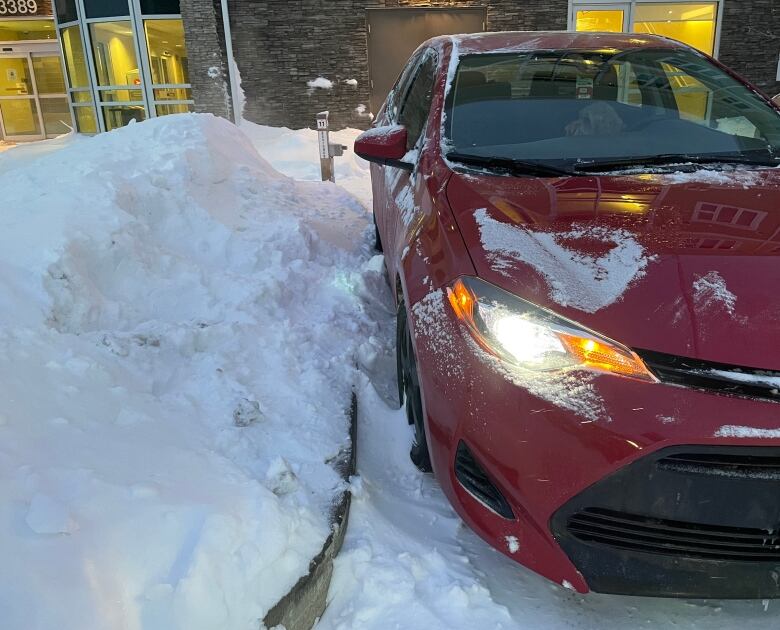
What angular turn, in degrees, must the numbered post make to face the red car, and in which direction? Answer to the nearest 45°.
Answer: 0° — it already faces it

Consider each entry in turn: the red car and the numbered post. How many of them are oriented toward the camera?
2

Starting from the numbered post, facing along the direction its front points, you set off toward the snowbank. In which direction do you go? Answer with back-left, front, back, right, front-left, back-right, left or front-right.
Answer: front

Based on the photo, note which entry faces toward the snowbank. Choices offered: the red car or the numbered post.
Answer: the numbered post

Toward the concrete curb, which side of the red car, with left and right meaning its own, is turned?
right

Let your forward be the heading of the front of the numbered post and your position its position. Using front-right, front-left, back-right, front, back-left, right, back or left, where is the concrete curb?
front

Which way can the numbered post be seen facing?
toward the camera

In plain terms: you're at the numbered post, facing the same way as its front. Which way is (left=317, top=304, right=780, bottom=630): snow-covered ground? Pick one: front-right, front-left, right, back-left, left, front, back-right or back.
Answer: front

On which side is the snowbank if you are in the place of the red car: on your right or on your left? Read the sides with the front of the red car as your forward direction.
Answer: on your right

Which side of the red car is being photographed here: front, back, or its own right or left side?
front
